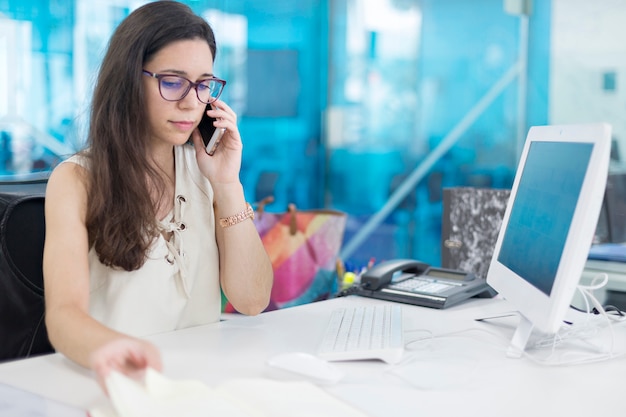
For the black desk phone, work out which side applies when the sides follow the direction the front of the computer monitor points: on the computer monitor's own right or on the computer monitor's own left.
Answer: on the computer monitor's own right

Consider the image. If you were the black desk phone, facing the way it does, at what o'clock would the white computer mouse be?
The white computer mouse is roughly at 11 o'clock from the black desk phone.

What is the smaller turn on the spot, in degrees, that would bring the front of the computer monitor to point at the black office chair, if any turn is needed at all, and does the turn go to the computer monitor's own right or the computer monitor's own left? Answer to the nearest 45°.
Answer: approximately 45° to the computer monitor's own right

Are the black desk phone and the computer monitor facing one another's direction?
no

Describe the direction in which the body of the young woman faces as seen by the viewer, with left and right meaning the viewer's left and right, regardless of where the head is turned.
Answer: facing the viewer and to the right of the viewer

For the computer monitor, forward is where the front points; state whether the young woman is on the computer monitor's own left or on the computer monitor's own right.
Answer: on the computer monitor's own right

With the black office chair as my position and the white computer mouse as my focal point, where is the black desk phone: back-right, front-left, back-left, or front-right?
front-left

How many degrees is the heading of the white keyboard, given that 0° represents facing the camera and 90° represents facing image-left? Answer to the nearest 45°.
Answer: approximately 90°

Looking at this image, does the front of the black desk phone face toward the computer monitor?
no

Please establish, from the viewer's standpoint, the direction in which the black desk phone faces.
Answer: facing the viewer and to the left of the viewer

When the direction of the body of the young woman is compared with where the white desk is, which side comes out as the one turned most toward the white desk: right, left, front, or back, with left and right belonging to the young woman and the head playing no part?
front

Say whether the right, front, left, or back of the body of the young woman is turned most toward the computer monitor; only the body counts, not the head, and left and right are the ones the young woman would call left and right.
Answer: front
